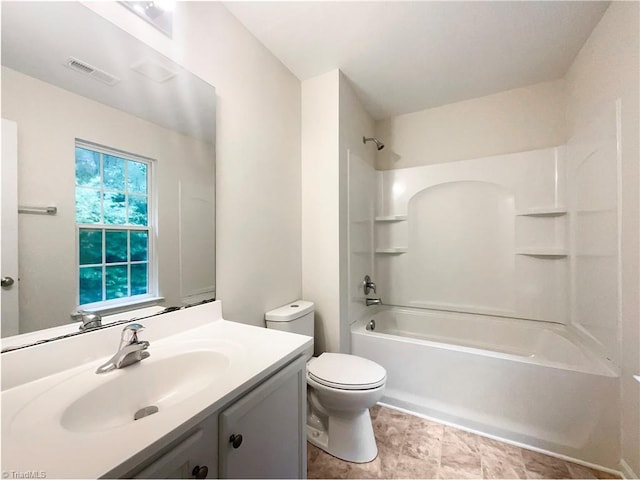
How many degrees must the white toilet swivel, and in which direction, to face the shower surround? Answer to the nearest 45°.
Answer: approximately 90° to its left

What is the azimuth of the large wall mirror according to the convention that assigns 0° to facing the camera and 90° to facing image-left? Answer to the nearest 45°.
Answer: approximately 315°

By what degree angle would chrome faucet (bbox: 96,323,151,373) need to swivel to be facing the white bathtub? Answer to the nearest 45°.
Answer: approximately 45° to its left

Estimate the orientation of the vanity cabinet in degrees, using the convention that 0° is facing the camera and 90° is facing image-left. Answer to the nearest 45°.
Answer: approximately 315°

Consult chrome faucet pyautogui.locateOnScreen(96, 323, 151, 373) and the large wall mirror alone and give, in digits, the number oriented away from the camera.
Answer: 0

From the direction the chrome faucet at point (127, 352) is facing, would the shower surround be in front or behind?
in front

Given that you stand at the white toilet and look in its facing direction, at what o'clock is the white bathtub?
The white bathtub is roughly at 10 o'clock from the white toilet.

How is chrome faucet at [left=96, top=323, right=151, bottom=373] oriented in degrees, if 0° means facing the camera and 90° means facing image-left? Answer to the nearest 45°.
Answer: approximately 315°

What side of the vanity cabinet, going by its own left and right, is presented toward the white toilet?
left

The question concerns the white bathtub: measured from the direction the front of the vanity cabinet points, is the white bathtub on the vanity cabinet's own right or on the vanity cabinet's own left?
on the vanity cabinet's own left
